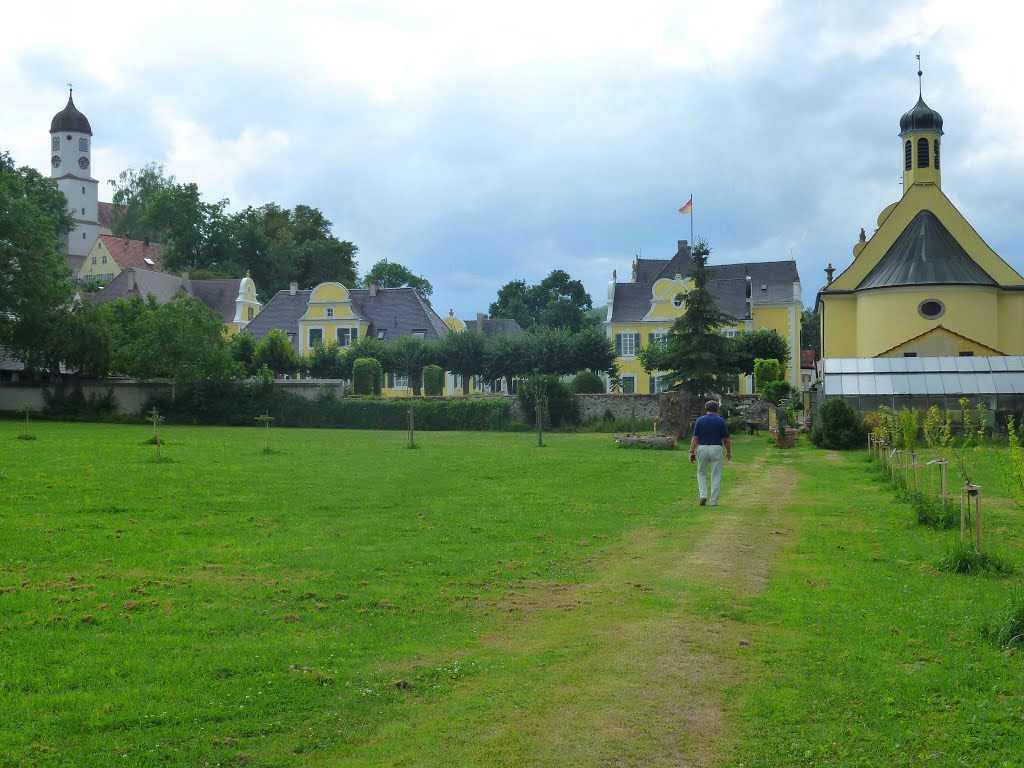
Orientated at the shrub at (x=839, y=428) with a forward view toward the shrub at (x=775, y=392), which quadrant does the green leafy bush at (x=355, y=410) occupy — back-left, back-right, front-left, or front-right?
front-left

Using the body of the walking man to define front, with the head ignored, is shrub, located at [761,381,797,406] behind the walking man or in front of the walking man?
in front

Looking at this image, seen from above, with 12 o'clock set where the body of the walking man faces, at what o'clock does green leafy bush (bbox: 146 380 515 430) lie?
The green leafy bush is roughly at 11 o'clock from the walking man.

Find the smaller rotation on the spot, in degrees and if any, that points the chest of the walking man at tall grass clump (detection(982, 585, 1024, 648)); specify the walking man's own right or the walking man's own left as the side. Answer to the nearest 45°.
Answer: approximately 180°

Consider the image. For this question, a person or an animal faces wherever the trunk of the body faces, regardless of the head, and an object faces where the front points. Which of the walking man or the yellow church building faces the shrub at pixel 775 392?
the walking man

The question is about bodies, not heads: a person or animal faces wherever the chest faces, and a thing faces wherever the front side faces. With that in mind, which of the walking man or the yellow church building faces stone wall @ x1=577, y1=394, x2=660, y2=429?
the walking man

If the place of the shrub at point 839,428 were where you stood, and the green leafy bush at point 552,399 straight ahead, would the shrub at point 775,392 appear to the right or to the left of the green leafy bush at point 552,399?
right

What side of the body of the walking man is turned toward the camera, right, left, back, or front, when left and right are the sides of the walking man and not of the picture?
back

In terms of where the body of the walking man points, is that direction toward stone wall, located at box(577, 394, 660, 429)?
yes

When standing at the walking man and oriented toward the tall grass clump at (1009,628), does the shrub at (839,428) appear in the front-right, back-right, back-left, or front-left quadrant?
back-left

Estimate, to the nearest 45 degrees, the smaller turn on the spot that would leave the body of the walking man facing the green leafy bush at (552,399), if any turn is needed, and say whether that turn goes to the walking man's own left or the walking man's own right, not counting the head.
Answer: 0° — they already face it
